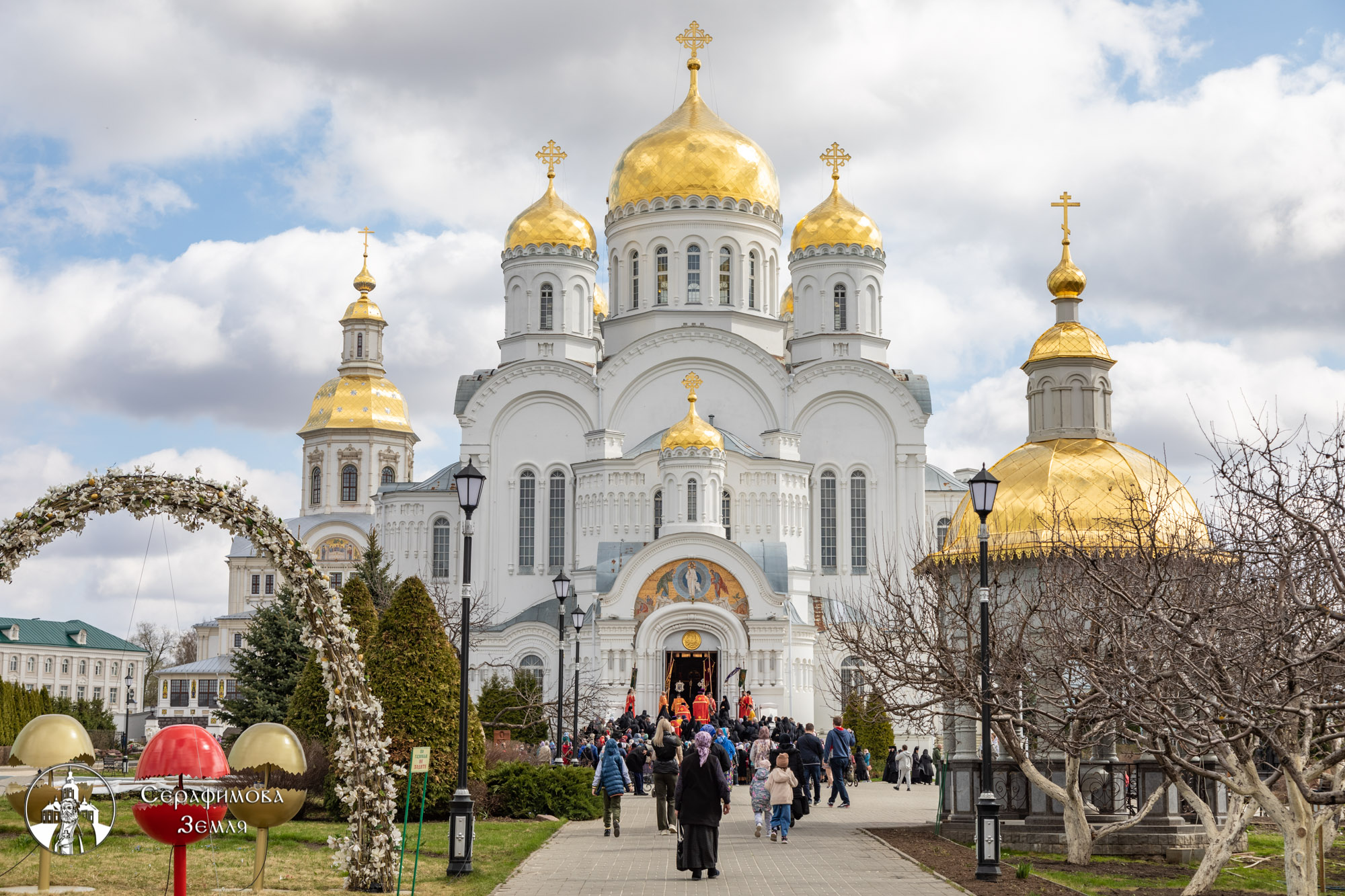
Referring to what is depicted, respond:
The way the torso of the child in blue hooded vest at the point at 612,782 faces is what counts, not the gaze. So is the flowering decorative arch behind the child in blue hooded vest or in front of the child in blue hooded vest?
behind

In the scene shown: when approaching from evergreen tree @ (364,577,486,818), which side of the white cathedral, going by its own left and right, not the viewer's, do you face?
front

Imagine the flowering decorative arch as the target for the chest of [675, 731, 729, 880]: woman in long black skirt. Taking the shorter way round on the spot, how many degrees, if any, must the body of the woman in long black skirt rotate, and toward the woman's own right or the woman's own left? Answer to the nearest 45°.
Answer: approximately 135° to the woman's own left

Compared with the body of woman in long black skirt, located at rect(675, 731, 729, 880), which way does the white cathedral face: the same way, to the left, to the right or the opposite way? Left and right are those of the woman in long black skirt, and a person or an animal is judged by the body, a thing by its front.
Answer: the opposite way

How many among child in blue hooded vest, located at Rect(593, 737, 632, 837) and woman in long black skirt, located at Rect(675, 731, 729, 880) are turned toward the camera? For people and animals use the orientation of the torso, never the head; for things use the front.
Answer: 0

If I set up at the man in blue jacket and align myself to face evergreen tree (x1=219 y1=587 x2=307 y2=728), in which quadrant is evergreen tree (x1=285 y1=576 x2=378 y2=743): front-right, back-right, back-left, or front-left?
front-left

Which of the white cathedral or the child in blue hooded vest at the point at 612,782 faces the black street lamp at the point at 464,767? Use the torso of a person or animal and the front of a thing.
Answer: the white cathedral

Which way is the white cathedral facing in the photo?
toward the camera

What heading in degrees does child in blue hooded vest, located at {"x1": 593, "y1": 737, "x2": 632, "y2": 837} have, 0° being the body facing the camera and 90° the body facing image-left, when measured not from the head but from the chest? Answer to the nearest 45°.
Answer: approximately 180°

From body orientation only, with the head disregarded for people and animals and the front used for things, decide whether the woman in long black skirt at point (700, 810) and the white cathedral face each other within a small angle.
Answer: yes

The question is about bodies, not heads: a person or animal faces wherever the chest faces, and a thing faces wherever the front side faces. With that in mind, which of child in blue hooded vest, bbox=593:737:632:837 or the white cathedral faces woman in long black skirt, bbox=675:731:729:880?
the white cathedral

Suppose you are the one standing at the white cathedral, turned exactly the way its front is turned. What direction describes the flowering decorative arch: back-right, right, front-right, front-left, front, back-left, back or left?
front

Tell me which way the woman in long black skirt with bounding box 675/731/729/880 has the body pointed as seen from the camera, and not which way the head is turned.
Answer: away from the camera

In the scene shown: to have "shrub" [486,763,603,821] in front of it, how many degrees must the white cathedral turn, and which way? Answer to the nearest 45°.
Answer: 0° — it already faces it

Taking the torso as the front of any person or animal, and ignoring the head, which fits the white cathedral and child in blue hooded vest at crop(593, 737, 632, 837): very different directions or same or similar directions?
very different directions

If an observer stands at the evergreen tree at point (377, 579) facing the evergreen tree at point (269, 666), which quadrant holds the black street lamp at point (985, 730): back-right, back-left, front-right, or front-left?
front-left

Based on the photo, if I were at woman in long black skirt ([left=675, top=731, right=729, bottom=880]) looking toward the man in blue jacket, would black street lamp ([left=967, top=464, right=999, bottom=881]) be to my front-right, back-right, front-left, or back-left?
front-right
